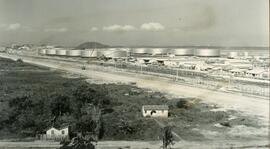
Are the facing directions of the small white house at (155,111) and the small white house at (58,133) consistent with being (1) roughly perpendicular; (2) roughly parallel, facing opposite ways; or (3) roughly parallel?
roughly parallel

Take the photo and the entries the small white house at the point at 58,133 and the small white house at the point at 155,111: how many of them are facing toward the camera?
2

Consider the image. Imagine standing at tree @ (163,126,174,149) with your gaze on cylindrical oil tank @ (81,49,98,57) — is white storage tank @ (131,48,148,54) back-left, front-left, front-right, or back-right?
front-right

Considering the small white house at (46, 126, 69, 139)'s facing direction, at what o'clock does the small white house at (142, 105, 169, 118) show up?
the small white house at (142, 105, 169, 118) is roughly at 9 o'clock from the small white house at (46, 126, 69, 139).

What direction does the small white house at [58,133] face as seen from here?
toward the camera

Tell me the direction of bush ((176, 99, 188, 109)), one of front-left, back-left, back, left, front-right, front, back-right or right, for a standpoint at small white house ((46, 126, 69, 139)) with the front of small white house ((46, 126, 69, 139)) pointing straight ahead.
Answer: left

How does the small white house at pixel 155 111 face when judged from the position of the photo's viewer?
facing the viewer
